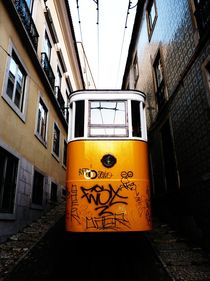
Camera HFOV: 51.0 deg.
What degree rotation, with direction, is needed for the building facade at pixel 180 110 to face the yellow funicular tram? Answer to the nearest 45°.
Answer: approximately 45° to its left

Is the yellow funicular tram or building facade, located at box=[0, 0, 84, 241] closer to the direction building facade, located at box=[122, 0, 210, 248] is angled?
the building facade

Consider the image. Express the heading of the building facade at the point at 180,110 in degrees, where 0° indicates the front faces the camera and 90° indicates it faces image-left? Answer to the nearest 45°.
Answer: approximately 90°

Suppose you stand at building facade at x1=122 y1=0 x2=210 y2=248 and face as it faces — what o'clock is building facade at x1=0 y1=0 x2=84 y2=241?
building facade at x1=0 y1=0 x2=84 y2=241 is roughly at 12 o'clock from building facade at x1=122 y1=0 x2=210 y2=248.
